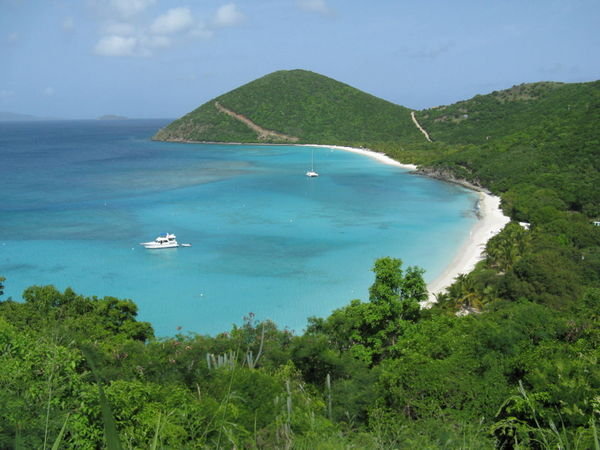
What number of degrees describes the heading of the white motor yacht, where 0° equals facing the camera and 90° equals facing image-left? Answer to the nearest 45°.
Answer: approximately 90°
